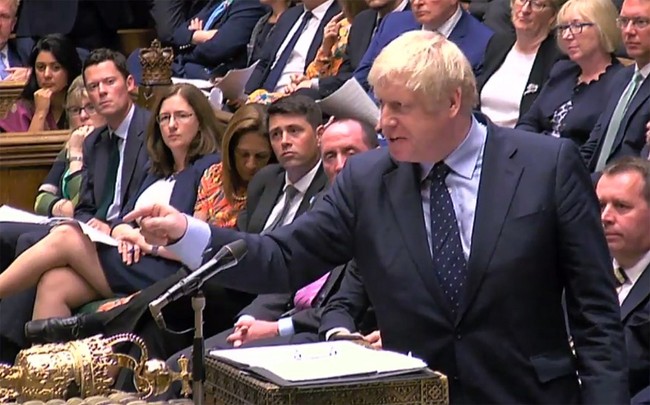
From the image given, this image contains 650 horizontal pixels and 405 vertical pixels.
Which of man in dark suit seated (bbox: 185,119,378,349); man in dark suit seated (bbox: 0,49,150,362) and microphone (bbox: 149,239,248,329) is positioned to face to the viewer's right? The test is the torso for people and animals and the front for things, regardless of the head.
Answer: the microphone

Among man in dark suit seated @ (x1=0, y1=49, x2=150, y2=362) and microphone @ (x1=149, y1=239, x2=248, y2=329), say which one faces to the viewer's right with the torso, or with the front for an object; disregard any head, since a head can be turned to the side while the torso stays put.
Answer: the microphone

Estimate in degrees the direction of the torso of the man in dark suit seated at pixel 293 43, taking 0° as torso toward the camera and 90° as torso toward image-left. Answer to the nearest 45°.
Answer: approximately 45°

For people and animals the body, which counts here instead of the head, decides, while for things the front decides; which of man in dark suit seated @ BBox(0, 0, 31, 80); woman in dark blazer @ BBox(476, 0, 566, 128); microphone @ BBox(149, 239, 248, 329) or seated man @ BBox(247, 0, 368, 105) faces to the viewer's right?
the microphone

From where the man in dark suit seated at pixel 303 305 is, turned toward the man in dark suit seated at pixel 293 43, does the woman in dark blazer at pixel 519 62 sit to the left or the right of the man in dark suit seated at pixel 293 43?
right

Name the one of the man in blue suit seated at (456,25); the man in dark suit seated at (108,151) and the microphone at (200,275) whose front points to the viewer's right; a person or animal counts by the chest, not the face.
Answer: the microphone

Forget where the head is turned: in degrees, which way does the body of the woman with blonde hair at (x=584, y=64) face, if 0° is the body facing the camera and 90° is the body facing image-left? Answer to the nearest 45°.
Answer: approximately 45°

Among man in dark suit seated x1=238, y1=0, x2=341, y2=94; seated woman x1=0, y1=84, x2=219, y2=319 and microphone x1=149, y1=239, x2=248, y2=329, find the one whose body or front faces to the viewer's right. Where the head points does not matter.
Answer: the microphone

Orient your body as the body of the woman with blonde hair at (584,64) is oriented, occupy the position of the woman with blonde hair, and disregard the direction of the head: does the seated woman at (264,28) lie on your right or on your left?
on your right
